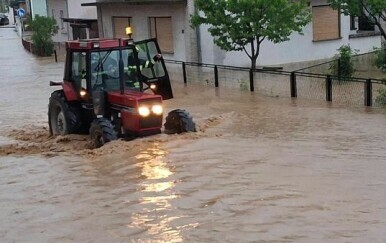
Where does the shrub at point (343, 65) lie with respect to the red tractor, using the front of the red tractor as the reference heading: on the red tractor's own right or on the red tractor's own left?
on the red tractor's own left

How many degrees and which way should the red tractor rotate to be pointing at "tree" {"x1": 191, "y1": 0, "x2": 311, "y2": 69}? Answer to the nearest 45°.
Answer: approximately 90° to its left

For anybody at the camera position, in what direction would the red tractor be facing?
facing the viewer and to the right of the viewer

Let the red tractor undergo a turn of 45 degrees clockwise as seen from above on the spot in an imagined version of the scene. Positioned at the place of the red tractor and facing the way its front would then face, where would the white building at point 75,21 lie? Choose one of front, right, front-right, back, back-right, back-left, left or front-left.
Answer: back

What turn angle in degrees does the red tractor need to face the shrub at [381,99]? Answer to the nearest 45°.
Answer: approximately 90° to its left

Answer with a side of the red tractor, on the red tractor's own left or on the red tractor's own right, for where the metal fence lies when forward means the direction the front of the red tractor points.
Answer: on the red tractor's own left

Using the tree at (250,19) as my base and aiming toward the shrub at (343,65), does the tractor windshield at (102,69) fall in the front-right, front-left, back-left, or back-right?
back-right

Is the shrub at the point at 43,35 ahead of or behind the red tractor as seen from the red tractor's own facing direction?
behind
